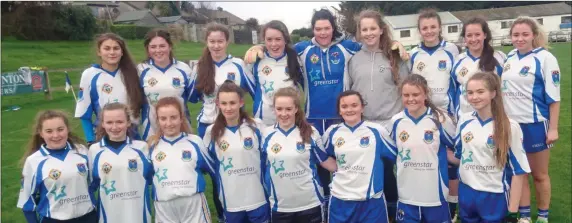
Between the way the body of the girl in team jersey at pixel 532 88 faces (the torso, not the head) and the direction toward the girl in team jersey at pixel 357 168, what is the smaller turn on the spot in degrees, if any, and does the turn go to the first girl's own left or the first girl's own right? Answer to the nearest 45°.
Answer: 0° — they already face them

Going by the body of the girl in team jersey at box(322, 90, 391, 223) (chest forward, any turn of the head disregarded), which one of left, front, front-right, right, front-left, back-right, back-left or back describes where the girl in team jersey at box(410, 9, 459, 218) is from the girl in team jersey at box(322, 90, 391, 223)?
back-left

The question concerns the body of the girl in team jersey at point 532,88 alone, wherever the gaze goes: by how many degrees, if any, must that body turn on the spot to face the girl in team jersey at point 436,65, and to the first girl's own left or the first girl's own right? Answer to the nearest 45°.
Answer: approximately 45° to the first girl's own right

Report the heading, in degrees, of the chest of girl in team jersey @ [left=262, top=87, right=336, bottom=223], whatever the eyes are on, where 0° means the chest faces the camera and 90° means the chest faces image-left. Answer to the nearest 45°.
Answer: approximately 0°

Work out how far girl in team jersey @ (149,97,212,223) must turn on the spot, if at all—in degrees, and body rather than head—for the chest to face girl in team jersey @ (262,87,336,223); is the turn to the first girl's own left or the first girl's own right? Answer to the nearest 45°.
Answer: approximately 90° to the first girl's own left

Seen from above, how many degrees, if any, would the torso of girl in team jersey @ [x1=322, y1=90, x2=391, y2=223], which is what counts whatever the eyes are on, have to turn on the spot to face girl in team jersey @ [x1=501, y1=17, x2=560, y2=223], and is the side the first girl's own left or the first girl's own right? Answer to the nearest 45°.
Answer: approximately 135° to the first girl's own left

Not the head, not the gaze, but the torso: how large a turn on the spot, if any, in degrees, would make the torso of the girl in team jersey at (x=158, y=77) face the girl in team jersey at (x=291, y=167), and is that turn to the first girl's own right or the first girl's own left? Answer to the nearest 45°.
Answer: approximately 45° to the first girl's own left
